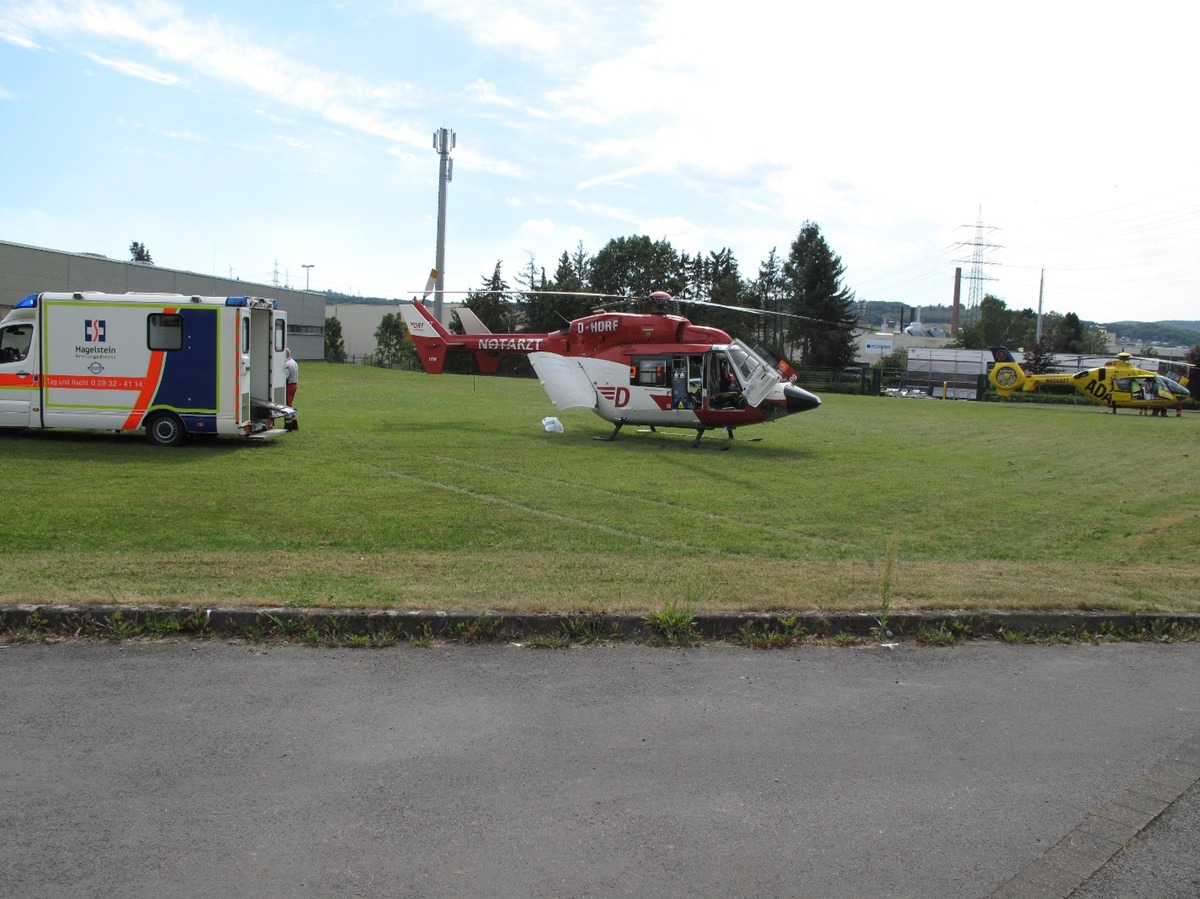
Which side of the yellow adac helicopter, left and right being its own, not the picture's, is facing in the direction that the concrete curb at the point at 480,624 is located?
right

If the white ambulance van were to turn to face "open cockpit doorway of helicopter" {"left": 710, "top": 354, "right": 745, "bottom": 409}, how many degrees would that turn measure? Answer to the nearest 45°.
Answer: approximately 180°

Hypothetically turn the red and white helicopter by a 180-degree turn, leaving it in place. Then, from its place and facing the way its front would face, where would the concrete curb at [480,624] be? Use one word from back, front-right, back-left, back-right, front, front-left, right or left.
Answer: left

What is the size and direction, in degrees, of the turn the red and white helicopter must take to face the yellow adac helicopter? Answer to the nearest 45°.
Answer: approximately 45° to its left

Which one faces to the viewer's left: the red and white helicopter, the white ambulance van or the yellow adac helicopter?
the white ambulance van

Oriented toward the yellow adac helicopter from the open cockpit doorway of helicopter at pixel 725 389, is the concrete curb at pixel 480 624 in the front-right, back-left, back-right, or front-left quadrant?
back-right

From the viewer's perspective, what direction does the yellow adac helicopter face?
to the viewer's right

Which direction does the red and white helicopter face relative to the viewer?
to the viewer's right

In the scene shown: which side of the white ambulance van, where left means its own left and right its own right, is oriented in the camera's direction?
left

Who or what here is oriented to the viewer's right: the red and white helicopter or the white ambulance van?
the red and white helicopter
